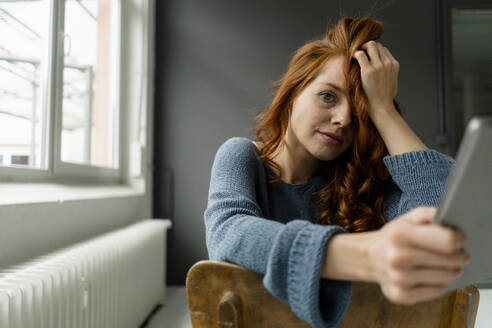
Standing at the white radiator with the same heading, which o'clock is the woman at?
The woman is roughly at 12 o'clock from the white radiator.

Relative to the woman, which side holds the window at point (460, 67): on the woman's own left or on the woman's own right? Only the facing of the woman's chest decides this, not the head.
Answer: on the woman's own left

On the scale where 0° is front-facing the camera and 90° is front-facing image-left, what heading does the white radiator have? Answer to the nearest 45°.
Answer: approximately 315°

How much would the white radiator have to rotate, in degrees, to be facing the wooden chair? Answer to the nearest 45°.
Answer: approximately 45° to its right

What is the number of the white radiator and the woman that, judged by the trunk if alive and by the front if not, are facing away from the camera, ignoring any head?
0

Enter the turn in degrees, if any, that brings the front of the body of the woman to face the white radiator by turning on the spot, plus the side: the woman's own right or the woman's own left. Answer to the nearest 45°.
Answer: approximately 135° to the woman's own right

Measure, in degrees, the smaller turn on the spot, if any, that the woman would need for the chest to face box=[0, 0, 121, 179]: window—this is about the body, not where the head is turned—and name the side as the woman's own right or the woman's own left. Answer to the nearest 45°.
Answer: approximately 135° to the woman's own right
